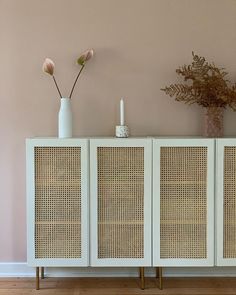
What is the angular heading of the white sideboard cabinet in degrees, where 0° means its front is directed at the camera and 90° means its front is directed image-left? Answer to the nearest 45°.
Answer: approximately 0°
